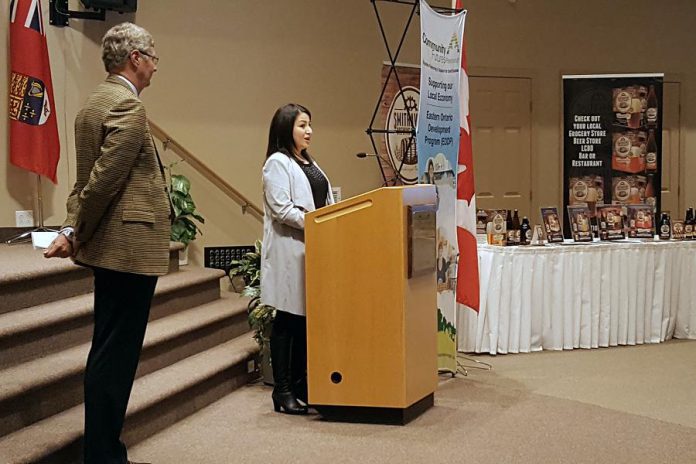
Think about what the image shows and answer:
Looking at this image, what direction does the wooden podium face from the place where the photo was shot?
facing to the right of the viewer

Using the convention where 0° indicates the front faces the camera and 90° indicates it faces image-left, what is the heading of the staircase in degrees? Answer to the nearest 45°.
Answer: approximately 315°

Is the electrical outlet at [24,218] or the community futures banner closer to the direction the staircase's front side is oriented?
the community futures banner

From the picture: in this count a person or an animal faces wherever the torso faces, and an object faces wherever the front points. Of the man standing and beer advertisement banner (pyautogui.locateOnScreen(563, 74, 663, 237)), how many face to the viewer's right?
1

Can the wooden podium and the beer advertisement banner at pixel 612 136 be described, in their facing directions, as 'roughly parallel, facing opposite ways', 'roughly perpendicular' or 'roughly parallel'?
roughly perpendicular

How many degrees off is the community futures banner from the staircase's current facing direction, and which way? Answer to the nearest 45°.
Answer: approximately 45° to its left

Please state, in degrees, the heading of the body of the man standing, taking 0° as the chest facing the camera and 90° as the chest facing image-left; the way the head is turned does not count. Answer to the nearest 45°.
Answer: approximately 270°

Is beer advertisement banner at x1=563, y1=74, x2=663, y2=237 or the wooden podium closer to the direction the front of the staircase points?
the wooden podium

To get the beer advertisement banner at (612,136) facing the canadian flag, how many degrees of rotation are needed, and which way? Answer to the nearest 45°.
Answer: approximately 45° to its right
